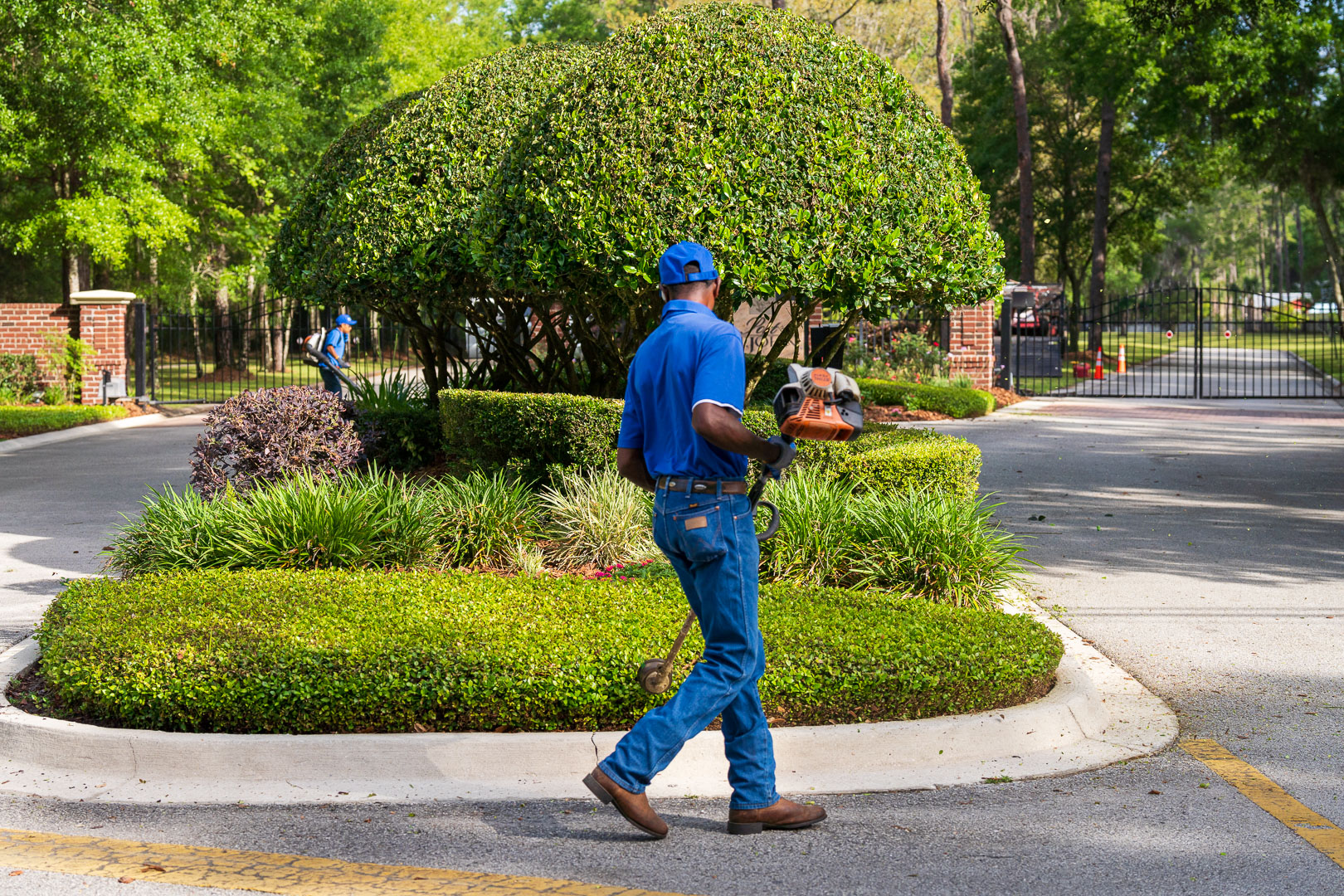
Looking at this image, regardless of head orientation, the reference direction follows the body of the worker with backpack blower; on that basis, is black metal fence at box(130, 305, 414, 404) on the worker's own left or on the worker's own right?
on the worker's own left

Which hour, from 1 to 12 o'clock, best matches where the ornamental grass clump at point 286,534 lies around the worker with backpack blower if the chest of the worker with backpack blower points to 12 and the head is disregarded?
The ornamental grass clump is roughly at 3 o'clock from the worker with backpack blower.

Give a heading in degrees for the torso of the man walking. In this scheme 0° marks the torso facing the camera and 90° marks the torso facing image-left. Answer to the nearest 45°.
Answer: approximately 225°

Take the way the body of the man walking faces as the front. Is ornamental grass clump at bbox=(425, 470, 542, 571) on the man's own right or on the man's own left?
on the man's own left

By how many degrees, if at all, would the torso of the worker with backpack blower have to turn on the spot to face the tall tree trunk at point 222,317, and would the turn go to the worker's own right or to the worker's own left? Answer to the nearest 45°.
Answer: approximately 90° to the worker's own left

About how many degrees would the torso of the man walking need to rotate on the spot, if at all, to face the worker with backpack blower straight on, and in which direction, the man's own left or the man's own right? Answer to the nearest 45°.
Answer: approximately 45° to the man's own left

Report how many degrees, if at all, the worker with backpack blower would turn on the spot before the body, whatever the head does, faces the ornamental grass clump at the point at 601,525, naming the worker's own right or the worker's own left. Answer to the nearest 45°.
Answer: approximately 90° to the worker's own right

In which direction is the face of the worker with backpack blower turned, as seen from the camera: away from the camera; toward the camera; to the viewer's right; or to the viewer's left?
to the viewer's right

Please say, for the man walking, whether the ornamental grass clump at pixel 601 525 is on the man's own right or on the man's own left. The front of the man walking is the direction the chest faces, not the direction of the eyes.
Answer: on the man's own left

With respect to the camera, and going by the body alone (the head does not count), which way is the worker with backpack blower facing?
to the viewer's right
